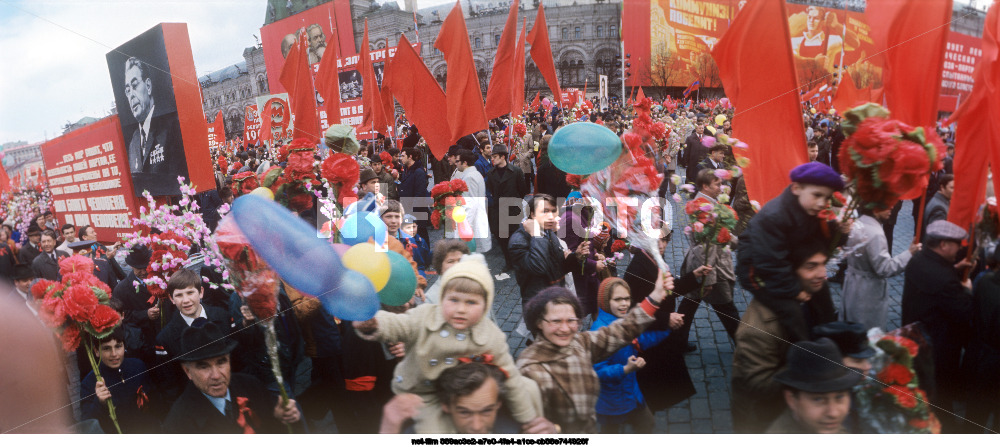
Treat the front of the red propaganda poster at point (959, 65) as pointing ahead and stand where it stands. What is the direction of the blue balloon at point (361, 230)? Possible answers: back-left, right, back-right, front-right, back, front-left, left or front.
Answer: front-right

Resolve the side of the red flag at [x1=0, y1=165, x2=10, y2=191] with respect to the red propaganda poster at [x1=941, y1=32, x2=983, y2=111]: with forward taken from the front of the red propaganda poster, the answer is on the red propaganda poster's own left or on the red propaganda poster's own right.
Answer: on the red propaganda poster's own right

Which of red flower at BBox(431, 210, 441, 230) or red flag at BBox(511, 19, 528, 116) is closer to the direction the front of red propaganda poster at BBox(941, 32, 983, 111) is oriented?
the red flower

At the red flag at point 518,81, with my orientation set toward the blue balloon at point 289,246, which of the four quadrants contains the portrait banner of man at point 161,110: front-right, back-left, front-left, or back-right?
front-right

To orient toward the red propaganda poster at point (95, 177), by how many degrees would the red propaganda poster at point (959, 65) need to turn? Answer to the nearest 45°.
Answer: approximately 45° to its right

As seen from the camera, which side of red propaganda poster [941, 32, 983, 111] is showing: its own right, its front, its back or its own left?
front

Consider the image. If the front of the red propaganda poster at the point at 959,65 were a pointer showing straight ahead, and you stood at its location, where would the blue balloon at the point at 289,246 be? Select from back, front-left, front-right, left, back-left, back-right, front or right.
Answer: front-right
